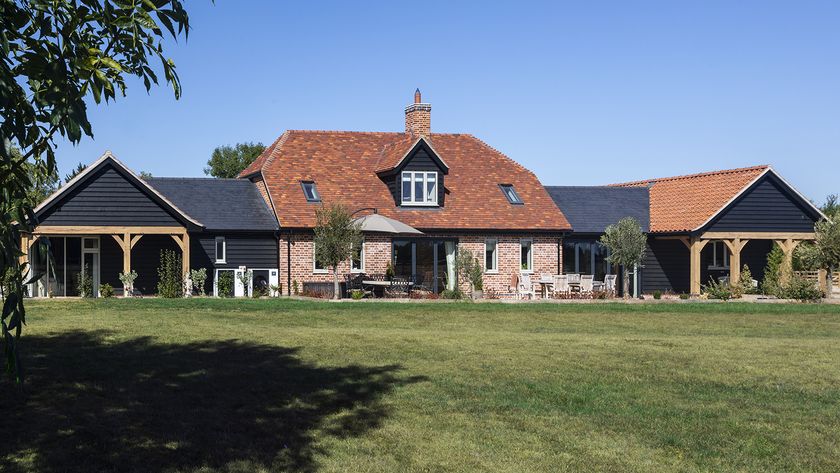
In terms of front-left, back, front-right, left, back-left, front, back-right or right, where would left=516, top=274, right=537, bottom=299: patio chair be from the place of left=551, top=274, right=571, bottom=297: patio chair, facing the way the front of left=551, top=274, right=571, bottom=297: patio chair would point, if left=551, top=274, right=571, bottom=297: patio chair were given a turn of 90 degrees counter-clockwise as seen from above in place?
front-right

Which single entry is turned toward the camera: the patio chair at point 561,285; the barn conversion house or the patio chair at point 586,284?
the barn conversion house

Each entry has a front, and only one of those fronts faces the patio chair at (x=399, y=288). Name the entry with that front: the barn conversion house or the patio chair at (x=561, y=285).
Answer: the barn conversion house

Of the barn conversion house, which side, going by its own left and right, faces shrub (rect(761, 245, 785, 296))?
left

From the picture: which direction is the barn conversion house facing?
toward the camera
